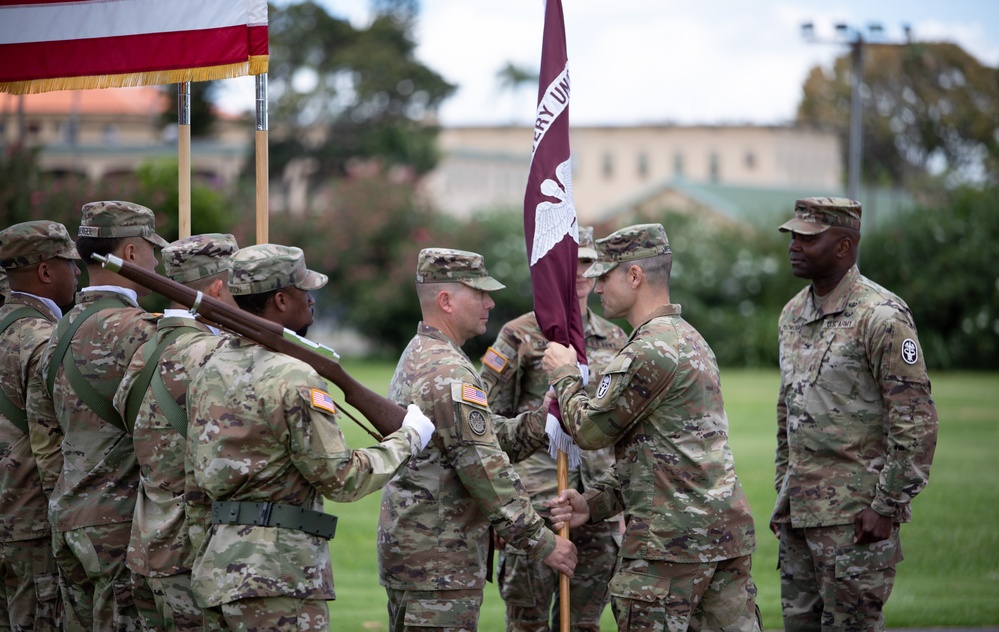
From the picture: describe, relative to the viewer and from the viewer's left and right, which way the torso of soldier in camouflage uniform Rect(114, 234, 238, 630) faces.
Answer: facing away from the viewer and to the right of the viewer

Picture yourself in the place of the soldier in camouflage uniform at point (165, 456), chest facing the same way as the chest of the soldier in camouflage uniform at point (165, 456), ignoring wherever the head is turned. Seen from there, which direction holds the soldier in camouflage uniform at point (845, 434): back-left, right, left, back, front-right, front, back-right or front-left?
front-right

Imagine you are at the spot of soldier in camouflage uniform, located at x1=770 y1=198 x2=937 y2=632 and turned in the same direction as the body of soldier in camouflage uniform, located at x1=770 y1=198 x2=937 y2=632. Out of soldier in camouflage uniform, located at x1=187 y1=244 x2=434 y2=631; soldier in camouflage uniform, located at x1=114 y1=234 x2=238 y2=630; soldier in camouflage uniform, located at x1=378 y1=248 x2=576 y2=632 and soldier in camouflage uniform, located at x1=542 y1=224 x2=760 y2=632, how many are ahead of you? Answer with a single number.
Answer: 4

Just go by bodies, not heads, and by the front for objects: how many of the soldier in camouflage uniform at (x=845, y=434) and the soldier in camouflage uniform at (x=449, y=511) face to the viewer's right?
1

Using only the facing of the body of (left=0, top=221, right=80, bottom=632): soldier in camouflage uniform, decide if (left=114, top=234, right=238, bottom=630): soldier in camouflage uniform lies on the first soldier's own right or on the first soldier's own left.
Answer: on the first soldier's own right

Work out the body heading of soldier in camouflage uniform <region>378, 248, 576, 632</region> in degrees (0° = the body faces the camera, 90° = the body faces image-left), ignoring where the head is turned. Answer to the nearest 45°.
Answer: approximately 270°

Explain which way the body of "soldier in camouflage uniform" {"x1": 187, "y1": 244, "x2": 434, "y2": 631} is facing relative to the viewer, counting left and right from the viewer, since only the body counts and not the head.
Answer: facing away from the viewer and to the right of the viewer

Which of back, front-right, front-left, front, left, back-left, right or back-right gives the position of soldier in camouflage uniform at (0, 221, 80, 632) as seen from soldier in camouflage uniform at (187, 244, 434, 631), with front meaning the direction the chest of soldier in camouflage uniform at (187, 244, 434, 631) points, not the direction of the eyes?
left

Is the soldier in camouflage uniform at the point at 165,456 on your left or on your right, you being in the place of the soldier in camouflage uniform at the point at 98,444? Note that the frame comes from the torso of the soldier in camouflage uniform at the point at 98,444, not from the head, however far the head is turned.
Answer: on your right

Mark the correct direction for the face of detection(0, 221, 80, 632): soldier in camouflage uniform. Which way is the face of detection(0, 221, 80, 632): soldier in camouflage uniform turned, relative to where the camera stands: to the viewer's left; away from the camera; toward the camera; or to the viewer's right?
to the viewer's right

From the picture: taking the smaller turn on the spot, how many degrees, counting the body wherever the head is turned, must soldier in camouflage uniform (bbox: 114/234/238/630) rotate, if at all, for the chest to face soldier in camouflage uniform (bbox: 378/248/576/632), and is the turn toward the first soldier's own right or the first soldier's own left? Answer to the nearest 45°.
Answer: approximately 45° to the first soldier's own right

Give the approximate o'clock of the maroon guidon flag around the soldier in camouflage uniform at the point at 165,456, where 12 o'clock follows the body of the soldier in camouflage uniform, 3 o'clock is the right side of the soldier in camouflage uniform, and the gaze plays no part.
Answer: The maroon guidon flag is roughly at 1 o'clock from the soldier in camouflage uniform.

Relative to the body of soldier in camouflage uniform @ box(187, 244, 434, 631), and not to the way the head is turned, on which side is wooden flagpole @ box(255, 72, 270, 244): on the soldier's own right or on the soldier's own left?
on the soldier's own left
